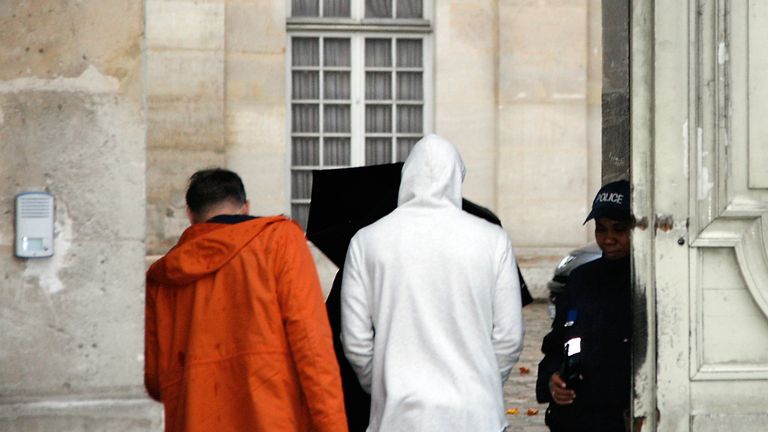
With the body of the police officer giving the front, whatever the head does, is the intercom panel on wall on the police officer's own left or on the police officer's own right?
on the police officer's own right

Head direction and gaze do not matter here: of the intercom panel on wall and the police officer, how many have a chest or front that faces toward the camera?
2

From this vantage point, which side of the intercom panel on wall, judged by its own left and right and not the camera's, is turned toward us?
front

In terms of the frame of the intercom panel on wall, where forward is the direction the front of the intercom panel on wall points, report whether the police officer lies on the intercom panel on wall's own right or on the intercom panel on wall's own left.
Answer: on the intercom panel on wall's own left

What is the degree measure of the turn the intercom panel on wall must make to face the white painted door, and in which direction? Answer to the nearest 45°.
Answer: approximately 90° to its left

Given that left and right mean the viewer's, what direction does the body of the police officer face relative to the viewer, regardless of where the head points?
facing the viewer
